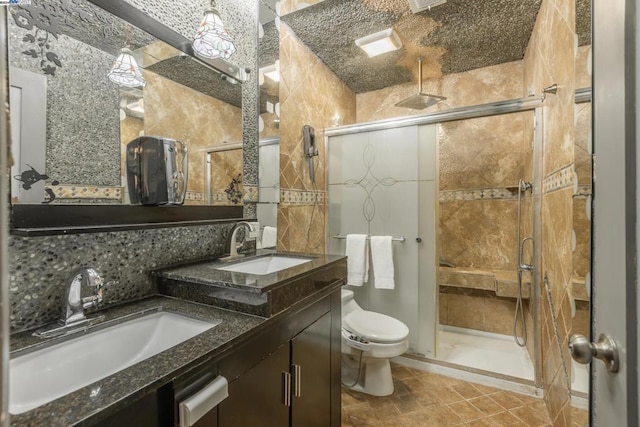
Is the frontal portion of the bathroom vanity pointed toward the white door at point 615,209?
yes

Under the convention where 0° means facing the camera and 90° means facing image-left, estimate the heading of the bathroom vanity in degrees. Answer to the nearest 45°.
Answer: approximately 315°

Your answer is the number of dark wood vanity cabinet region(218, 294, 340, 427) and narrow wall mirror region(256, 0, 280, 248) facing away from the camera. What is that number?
0

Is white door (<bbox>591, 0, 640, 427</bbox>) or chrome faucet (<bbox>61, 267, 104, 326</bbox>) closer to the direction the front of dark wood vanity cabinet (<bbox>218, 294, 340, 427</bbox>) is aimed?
the white door

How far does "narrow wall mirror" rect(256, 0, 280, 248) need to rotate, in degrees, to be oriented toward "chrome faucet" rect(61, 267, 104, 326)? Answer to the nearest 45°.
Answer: approximately 90° to its right

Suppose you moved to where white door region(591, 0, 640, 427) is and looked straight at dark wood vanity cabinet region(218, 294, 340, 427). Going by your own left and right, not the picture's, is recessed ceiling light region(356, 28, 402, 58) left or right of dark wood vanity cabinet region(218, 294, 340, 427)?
right
